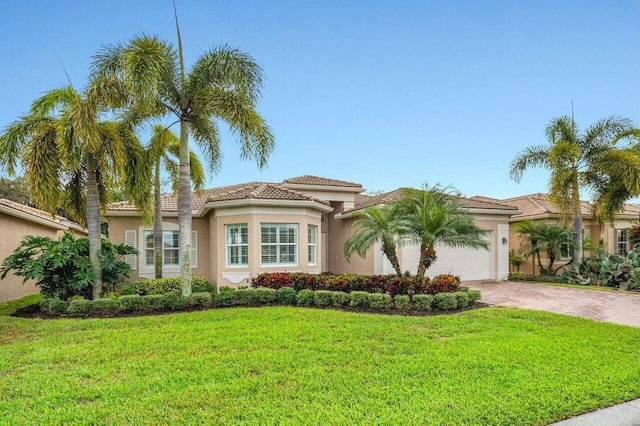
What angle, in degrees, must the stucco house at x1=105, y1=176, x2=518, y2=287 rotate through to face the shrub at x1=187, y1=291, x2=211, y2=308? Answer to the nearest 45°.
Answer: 0° — it already faces it

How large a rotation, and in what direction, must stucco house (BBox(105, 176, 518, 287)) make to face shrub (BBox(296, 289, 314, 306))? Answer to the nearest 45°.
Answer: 0° — it already faces it

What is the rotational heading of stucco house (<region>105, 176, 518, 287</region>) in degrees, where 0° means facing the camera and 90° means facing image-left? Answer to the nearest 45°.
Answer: approximately 0°

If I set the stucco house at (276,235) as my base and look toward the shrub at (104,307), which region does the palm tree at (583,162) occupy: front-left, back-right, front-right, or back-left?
back-left
